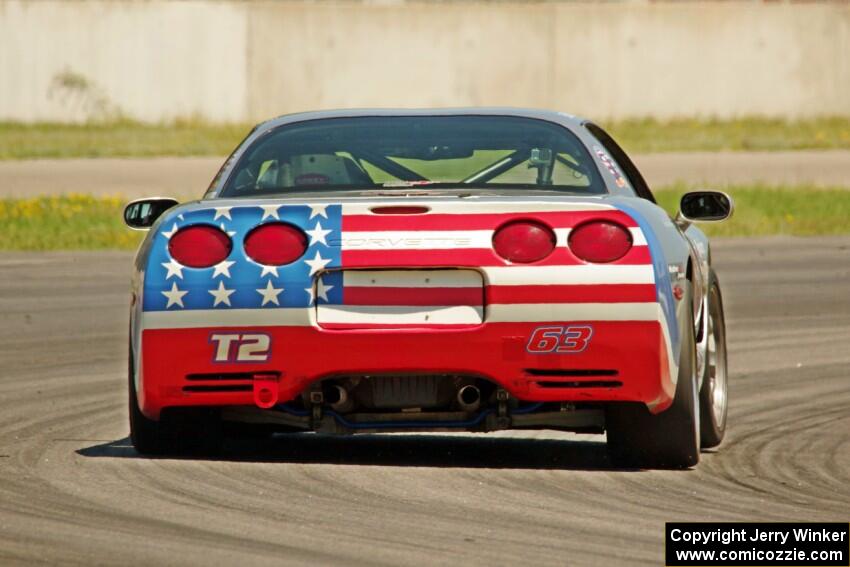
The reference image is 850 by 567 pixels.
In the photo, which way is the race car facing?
away from the camera
